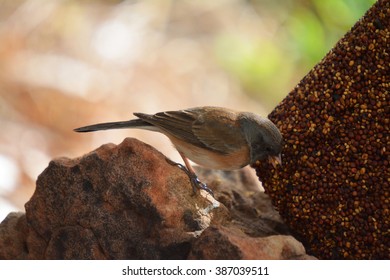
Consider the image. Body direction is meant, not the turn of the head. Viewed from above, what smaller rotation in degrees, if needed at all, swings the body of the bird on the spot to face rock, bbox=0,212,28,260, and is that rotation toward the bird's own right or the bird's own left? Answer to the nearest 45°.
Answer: approximately 180°

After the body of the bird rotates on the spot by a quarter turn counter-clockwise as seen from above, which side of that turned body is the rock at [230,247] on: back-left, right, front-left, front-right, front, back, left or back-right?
back

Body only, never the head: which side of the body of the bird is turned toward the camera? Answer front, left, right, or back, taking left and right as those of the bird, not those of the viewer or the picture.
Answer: right
